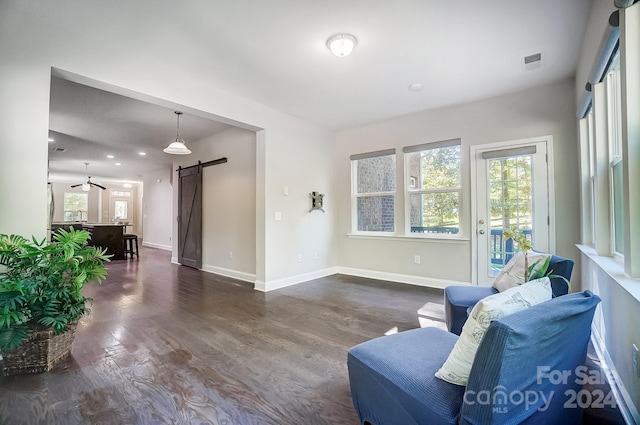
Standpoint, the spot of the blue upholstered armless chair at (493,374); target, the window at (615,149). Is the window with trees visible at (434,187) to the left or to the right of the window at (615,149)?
left

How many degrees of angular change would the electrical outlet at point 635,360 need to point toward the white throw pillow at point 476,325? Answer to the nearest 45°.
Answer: approximately 45° to its left

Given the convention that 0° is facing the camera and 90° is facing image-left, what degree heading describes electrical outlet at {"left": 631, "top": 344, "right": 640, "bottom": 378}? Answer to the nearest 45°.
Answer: approximately 90°

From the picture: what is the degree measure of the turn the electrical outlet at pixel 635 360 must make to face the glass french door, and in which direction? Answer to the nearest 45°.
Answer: approximately 45° to its right

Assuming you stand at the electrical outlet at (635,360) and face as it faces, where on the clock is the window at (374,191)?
The window is roughly at 1 o'clock from the electrical outlet.
